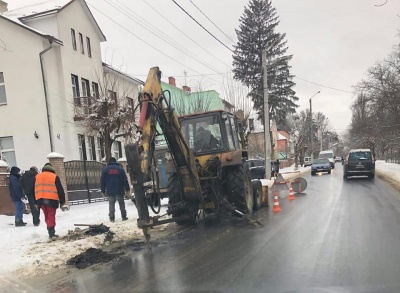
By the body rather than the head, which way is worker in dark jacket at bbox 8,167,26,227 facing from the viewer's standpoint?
to the viewer's right

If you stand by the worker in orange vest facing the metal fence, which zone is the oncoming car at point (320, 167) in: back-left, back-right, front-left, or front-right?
front-right

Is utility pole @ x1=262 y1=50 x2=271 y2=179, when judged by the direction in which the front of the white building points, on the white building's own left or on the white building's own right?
on the white building's own left

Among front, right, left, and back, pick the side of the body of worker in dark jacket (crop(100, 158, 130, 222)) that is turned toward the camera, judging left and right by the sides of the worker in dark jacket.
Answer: back

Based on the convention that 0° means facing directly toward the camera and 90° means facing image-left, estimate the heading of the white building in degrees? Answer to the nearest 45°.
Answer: approximately 315°

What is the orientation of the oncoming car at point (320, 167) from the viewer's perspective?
toward the camera

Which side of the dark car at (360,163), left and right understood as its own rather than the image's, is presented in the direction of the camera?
back

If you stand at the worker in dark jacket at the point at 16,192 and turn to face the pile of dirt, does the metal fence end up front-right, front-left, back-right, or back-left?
back-left
